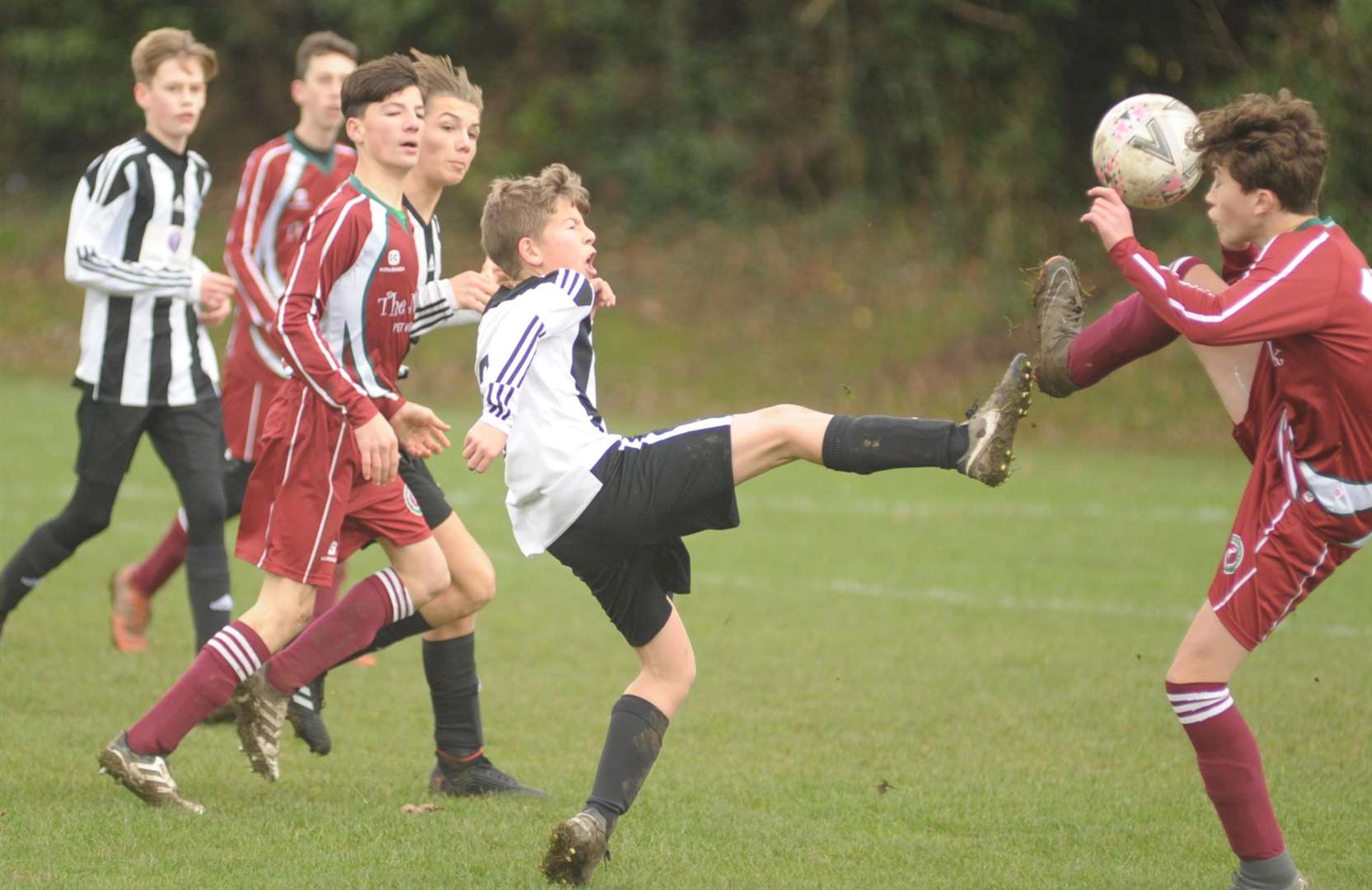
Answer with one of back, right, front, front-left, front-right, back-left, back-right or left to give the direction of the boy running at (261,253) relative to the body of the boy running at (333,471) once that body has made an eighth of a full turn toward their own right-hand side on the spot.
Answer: back

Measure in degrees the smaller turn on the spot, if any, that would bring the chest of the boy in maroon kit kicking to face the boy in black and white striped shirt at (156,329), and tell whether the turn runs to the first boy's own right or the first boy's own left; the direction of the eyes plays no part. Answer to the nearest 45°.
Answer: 0° — they already face them

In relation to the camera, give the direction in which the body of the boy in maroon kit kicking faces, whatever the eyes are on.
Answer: to the viewer's left

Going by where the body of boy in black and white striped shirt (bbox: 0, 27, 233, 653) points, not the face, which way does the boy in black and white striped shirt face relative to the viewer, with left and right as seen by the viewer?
facing the viewer and to the right of the viewer

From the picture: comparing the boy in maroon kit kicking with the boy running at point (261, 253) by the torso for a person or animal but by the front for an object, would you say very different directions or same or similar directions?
very different directions

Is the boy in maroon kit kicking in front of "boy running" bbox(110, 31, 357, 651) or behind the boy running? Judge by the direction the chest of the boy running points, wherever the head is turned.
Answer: in front

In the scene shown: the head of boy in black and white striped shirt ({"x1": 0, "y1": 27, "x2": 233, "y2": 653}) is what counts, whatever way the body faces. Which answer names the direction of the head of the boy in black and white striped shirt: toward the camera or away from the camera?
toward the camera

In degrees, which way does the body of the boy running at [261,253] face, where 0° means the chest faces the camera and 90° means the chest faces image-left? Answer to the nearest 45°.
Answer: approximately 315°

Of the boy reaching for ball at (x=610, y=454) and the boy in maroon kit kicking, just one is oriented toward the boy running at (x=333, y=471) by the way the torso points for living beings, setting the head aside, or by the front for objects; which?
the boy in maroon kit kicking

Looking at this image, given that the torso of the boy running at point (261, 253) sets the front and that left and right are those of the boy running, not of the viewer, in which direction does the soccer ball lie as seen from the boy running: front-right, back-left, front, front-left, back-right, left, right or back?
front

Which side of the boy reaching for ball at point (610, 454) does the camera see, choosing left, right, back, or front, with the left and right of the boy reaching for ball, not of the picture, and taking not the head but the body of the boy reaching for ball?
right

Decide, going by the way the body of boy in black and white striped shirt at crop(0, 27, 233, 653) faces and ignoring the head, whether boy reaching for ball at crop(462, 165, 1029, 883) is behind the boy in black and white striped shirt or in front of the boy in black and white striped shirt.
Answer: in front

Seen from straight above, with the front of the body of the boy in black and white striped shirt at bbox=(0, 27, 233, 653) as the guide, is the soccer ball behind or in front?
in front

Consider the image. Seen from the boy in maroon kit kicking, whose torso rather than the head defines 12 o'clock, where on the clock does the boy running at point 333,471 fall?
The boy running is roughly at 12 o'clock from the boy in maroon kit kicking.
